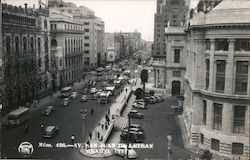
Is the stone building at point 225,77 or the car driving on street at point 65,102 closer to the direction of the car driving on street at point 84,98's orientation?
the car driving on street at point 65,102

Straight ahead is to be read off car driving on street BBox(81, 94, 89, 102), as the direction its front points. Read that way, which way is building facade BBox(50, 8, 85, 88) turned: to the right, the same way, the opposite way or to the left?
to the left

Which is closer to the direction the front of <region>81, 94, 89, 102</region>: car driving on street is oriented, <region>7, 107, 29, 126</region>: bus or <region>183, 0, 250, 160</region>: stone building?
the bus

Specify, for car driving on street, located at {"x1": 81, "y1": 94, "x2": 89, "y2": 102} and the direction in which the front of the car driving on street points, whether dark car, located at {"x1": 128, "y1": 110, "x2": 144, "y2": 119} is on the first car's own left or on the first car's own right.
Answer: on the first car's own left

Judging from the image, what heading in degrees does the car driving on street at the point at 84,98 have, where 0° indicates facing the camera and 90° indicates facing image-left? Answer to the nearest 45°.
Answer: approximately 45°

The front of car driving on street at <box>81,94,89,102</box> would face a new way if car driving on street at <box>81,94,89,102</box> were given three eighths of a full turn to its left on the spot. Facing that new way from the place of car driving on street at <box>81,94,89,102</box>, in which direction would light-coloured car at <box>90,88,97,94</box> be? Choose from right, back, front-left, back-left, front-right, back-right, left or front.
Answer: front-left

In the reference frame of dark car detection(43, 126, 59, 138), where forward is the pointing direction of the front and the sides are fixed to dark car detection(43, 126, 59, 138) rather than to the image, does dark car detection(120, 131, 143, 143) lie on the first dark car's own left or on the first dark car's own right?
on the first dark car's own left
